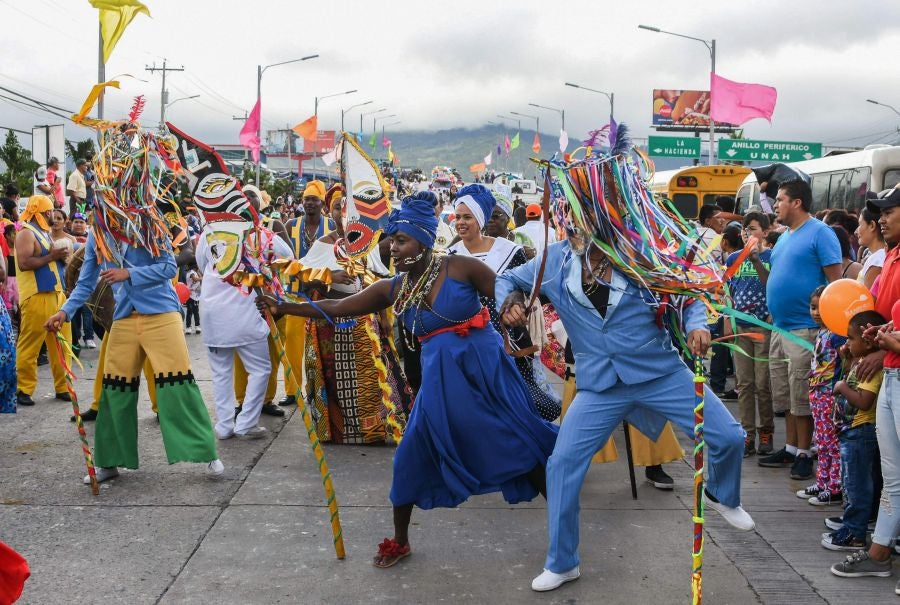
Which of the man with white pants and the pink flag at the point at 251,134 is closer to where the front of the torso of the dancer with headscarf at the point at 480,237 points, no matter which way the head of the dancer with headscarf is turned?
the man with white pants

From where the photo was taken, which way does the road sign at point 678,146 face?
toward the camera

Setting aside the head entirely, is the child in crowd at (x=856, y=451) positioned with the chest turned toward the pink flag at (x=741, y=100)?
no

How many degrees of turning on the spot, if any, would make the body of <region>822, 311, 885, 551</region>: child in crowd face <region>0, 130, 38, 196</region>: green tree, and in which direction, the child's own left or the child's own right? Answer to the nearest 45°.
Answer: approximately 45° to the child's own right

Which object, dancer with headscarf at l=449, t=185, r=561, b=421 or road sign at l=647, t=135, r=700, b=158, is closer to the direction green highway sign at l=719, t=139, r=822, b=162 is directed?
the dancer with headscarf

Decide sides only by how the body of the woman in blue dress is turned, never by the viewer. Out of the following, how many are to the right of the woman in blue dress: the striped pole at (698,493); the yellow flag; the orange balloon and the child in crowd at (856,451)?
1

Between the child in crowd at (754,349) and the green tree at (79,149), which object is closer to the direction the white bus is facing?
the green tree

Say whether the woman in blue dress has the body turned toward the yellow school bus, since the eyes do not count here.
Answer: no

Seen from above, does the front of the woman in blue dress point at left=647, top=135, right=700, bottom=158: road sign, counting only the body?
no

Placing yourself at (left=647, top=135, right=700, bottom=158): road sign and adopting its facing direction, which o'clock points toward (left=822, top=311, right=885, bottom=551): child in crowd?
The child in crowd is roughly at 12 o'clock from the road sign.

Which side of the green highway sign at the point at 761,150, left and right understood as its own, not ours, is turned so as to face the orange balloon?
front

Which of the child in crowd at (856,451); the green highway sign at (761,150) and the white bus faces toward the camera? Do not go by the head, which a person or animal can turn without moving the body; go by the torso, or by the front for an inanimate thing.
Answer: the green highway sign

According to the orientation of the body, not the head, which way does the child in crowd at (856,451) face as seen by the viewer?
to the viewer's left

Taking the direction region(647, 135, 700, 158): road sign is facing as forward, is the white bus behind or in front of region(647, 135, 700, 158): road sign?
in front

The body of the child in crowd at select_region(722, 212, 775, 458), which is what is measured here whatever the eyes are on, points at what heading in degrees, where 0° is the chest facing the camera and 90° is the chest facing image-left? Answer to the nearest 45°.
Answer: approximately 45°

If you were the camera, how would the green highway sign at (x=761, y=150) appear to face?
facing the viewer

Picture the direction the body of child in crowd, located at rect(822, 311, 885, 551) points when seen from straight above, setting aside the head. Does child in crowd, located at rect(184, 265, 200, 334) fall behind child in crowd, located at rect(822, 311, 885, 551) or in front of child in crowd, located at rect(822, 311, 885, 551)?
in front
